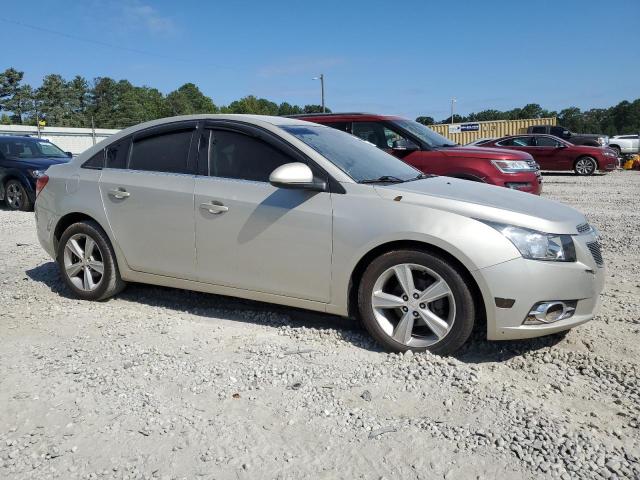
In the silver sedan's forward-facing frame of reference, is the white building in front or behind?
behind

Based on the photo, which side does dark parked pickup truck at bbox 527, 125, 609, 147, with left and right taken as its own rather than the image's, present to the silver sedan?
right

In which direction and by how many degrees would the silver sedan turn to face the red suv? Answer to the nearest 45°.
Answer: approximately 135° to its left

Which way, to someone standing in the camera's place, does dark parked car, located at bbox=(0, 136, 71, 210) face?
facing the viewer and to the right of the viewer

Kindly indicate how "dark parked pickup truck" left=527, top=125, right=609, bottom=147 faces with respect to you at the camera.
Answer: facing to the right of the viewer

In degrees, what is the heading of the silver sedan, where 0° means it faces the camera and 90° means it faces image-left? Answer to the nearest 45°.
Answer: approximately 315°

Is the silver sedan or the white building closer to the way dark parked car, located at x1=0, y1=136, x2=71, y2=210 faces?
the silver sedan

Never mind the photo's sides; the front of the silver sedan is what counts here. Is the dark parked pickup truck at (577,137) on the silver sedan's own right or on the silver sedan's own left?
on the silver sedan's own left

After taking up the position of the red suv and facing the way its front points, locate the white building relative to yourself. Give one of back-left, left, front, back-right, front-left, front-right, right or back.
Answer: back

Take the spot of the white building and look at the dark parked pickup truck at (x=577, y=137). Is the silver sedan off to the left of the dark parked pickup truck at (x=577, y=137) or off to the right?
right
